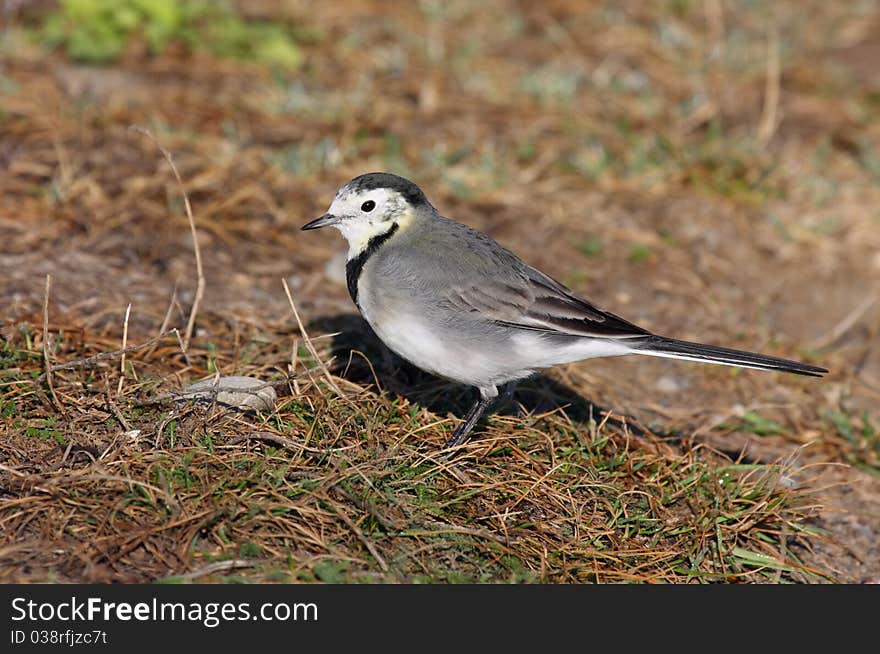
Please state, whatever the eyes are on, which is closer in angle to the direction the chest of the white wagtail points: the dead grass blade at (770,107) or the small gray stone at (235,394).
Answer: the small gray stone

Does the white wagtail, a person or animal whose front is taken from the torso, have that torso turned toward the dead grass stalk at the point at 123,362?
yes

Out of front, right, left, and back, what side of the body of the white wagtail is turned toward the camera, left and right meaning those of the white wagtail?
left

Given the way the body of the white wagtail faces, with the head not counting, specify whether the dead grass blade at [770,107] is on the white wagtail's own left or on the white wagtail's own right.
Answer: on the white wagtail's own right

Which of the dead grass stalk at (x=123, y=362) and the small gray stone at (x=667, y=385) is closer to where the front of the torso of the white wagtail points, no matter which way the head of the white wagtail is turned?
the dead grass stalk
